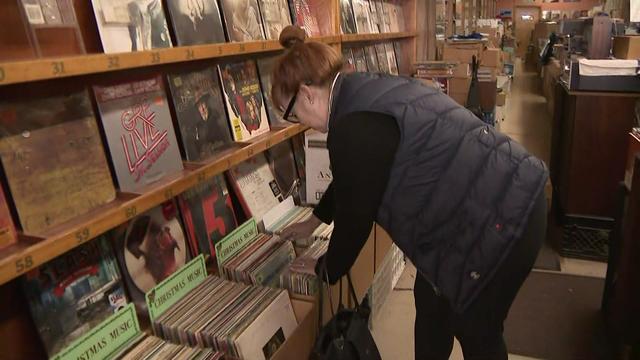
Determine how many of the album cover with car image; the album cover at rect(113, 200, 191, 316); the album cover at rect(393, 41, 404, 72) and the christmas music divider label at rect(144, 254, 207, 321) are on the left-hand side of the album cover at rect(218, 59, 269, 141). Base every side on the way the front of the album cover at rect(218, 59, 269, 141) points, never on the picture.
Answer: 1

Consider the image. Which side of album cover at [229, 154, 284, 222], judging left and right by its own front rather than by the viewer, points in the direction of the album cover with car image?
right

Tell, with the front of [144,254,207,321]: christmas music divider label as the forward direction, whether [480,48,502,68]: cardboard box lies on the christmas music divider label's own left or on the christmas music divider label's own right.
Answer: on the christmas music divider label's own left

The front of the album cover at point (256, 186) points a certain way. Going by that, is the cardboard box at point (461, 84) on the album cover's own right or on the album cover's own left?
on the album cover's own left

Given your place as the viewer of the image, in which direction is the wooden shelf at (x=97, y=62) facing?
facing the viewer and to the right of the viewer

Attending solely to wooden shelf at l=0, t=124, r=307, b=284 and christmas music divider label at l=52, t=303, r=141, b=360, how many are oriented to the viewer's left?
0

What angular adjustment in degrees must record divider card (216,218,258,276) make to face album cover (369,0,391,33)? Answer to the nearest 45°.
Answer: approximately 90° to its left

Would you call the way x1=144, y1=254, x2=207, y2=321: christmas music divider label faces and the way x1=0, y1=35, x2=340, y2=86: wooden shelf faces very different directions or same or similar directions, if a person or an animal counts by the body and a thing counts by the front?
same or similar directions

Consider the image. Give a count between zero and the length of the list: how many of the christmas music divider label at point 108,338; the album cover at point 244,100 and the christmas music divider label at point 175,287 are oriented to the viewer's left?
0

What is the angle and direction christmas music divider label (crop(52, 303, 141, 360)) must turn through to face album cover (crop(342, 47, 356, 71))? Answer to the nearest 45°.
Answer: approximately 90° to its left

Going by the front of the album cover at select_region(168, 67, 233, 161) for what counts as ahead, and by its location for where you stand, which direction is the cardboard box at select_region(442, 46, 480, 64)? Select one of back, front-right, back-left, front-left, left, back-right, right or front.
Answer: left

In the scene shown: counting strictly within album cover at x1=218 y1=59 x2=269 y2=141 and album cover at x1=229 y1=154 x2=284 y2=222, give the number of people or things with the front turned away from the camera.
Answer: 0
